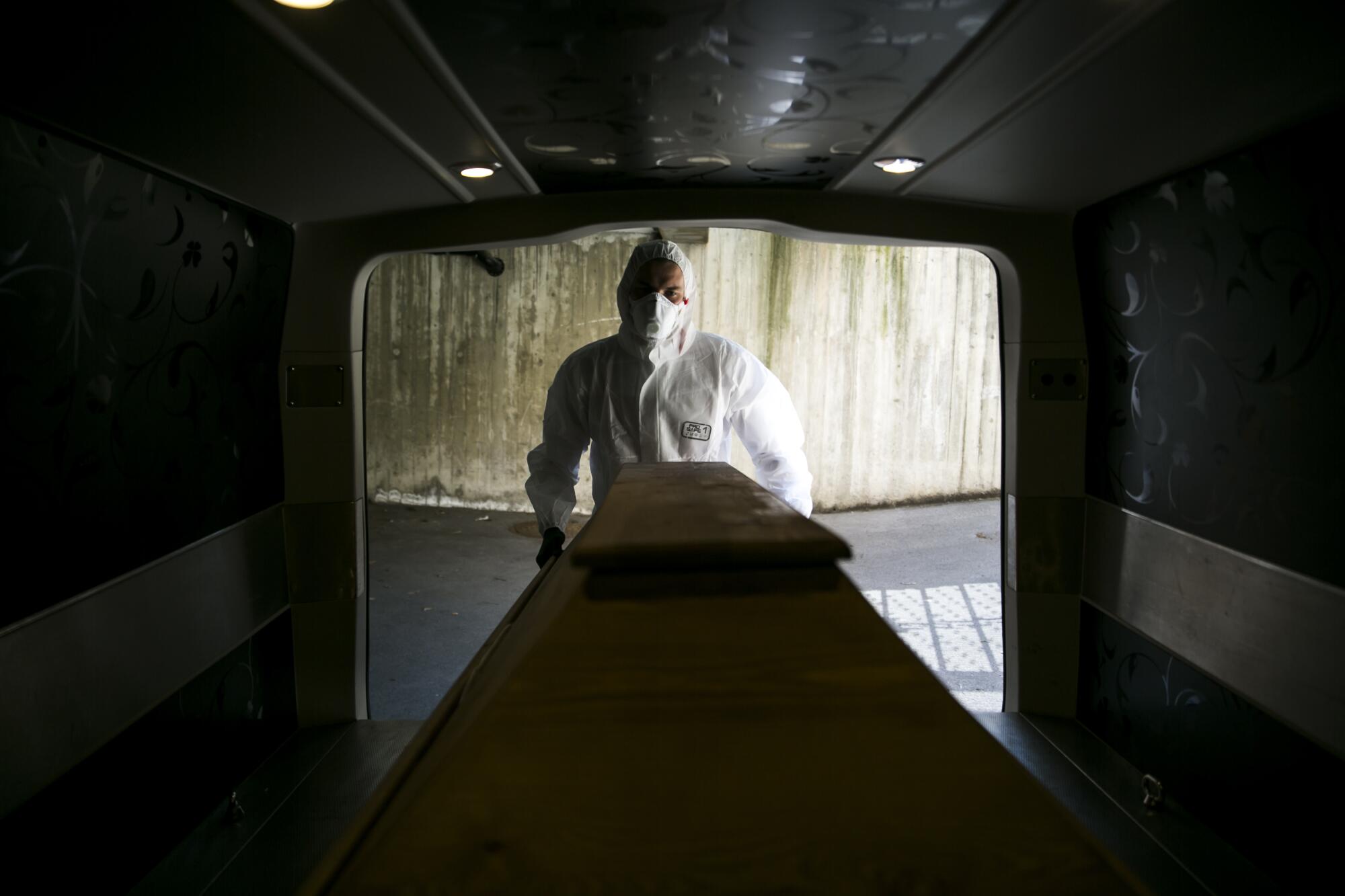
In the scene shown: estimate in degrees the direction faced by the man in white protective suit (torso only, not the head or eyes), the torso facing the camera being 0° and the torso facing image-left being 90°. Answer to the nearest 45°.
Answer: approximately 0°
